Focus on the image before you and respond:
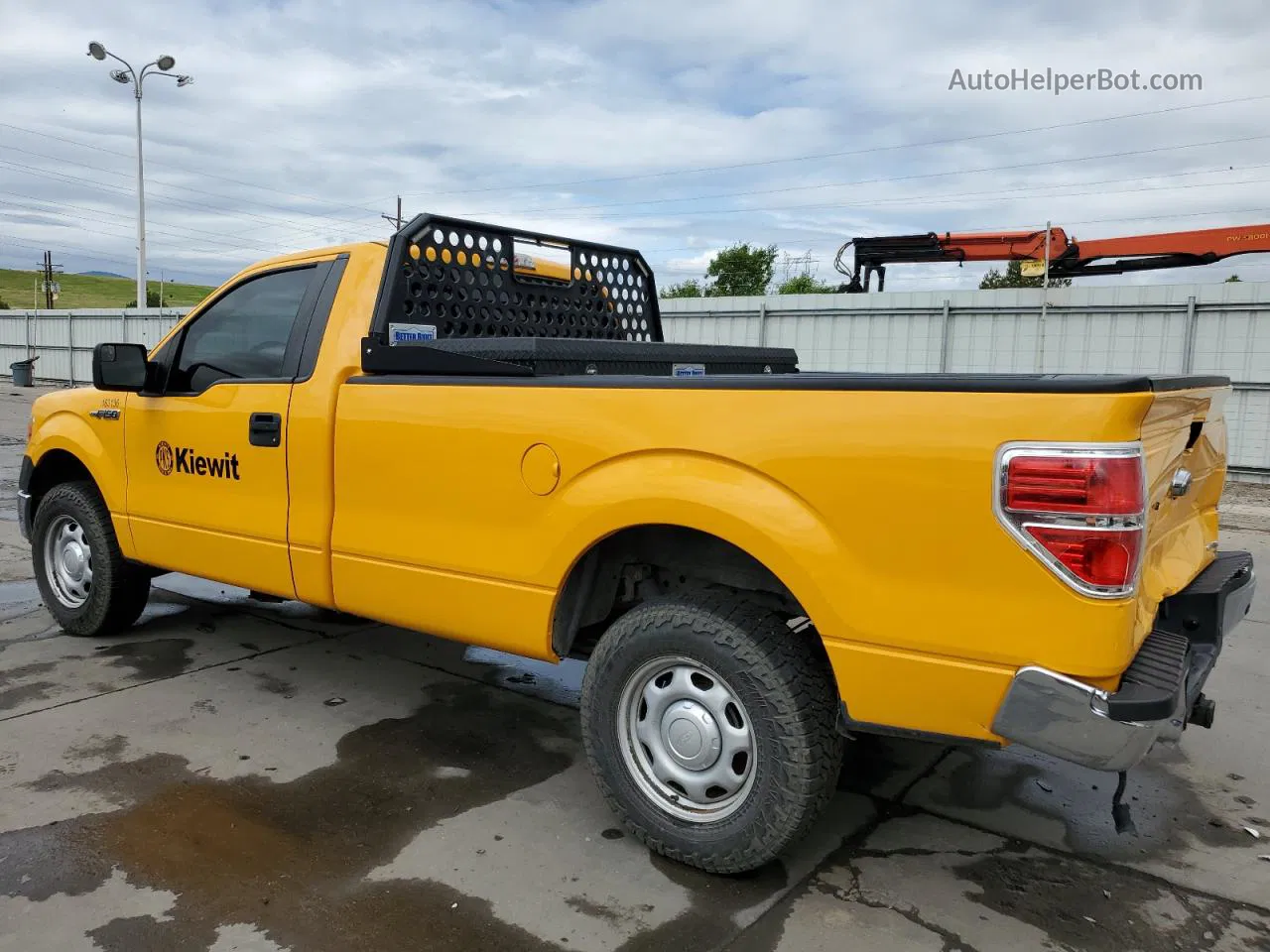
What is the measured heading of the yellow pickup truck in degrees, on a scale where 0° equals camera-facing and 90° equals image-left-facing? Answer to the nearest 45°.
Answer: approximately 135°

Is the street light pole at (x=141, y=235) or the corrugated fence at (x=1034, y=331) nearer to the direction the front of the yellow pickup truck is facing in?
the street light pole

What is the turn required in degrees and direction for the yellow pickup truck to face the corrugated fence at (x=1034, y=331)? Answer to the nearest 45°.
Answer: approximately 90° to its right

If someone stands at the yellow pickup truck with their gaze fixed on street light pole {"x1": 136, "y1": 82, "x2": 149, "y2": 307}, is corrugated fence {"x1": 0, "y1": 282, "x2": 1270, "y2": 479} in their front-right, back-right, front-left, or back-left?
front-right

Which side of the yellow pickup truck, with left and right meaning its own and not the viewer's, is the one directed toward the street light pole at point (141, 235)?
front

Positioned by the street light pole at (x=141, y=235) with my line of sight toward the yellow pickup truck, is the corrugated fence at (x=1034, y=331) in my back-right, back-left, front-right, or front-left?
front-left
